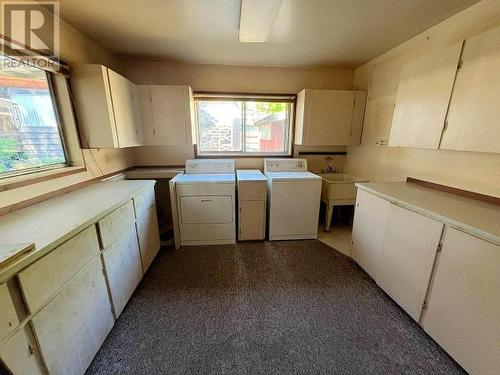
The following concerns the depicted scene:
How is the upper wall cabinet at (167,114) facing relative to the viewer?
toward the camera

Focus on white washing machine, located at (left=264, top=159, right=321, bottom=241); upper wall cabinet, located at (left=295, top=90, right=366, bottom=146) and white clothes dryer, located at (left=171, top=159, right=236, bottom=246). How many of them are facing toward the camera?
3

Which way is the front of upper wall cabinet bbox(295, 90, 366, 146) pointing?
toward the camera

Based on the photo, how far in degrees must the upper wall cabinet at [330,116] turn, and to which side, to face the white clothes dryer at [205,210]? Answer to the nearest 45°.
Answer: approximately 45° to its right

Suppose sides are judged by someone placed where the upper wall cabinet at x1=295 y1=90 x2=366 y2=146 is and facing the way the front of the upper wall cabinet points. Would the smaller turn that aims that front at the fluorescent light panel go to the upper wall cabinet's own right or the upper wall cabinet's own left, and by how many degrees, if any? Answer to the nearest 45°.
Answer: approximately 45° to the upper wall cabinet's own right

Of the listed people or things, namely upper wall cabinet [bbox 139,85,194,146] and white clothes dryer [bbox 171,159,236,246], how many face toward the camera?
2

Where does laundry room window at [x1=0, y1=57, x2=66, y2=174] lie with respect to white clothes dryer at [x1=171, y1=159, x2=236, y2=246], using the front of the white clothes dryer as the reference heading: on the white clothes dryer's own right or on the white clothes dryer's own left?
on the white clothes dryer's own right

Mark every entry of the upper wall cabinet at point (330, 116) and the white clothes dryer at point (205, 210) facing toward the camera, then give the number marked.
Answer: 2

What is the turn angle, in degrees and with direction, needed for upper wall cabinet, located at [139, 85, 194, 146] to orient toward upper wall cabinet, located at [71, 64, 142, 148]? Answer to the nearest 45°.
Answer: approximately 45° to its right

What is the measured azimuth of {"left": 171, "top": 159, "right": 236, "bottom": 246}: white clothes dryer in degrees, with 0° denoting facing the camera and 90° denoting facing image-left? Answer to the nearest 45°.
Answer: approximately 0°

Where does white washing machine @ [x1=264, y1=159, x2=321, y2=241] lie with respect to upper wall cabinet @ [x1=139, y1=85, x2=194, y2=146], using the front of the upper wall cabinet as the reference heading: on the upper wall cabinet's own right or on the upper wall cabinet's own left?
on the upper wall cabinet's own left
